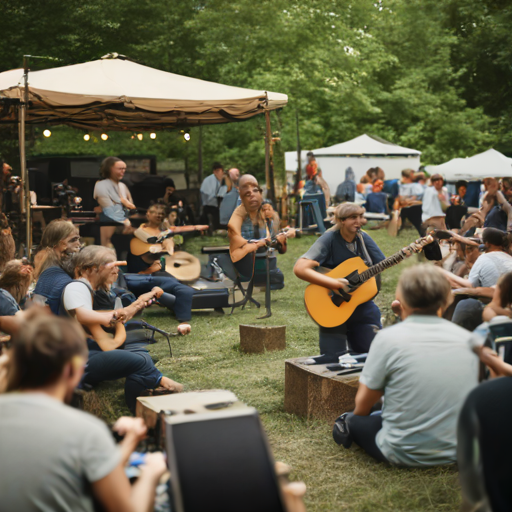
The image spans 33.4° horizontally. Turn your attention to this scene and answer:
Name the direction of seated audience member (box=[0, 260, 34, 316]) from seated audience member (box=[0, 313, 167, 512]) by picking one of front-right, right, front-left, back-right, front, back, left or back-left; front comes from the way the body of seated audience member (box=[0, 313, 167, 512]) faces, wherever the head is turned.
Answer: front-left

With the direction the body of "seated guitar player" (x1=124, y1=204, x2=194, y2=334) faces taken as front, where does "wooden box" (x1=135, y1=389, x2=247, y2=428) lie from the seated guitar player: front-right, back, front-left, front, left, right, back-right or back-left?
front-right

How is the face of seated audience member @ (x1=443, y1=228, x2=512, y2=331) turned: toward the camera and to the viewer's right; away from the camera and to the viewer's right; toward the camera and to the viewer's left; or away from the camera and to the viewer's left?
away from the camera and to the viewer's left

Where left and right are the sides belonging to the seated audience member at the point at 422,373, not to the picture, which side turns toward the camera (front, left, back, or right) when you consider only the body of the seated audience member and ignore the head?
back

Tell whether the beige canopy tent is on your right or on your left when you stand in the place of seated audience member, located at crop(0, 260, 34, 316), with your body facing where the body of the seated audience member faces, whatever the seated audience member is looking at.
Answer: on your left

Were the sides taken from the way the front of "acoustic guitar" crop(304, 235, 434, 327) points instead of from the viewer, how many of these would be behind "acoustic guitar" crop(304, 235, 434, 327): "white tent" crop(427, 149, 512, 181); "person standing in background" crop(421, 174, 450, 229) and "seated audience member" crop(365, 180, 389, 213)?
3

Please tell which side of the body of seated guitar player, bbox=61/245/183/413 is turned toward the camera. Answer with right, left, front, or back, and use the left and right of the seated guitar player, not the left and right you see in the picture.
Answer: right

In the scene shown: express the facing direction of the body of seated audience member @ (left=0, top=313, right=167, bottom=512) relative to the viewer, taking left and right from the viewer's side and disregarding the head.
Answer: facing away from the viewer and to the right of the viewer

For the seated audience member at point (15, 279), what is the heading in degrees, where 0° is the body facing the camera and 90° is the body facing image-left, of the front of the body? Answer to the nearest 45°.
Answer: approximately 270°

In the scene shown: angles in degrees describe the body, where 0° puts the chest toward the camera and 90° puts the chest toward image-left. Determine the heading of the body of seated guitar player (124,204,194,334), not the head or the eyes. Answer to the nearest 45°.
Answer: approximately 315°

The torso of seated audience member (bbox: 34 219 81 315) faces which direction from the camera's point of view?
to the viewer's right

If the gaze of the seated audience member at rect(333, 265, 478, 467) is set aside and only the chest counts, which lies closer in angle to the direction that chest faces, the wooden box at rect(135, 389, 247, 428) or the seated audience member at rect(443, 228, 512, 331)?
the seated audience member
